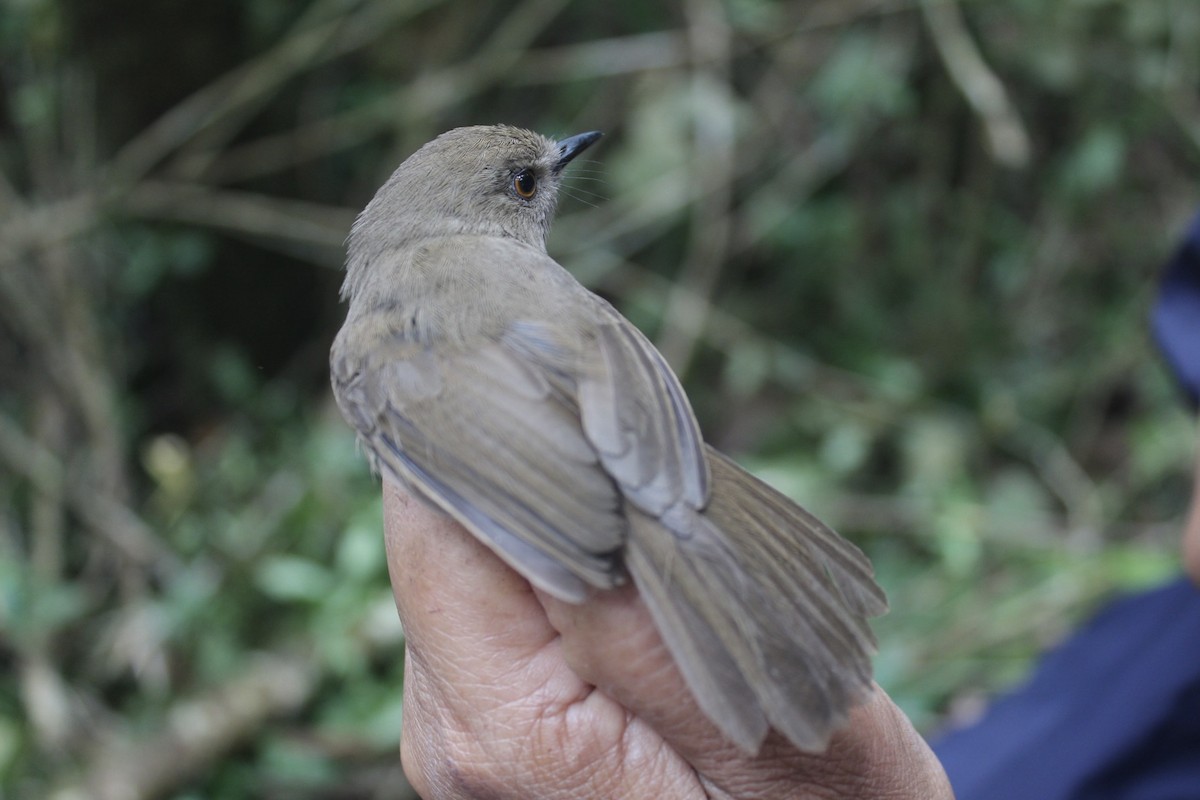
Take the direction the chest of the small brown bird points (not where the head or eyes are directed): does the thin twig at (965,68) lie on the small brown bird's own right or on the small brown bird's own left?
on the small brown bird's own right

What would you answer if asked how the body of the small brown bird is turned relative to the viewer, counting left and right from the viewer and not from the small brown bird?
facing away from the viewer and to the left of the viewer
